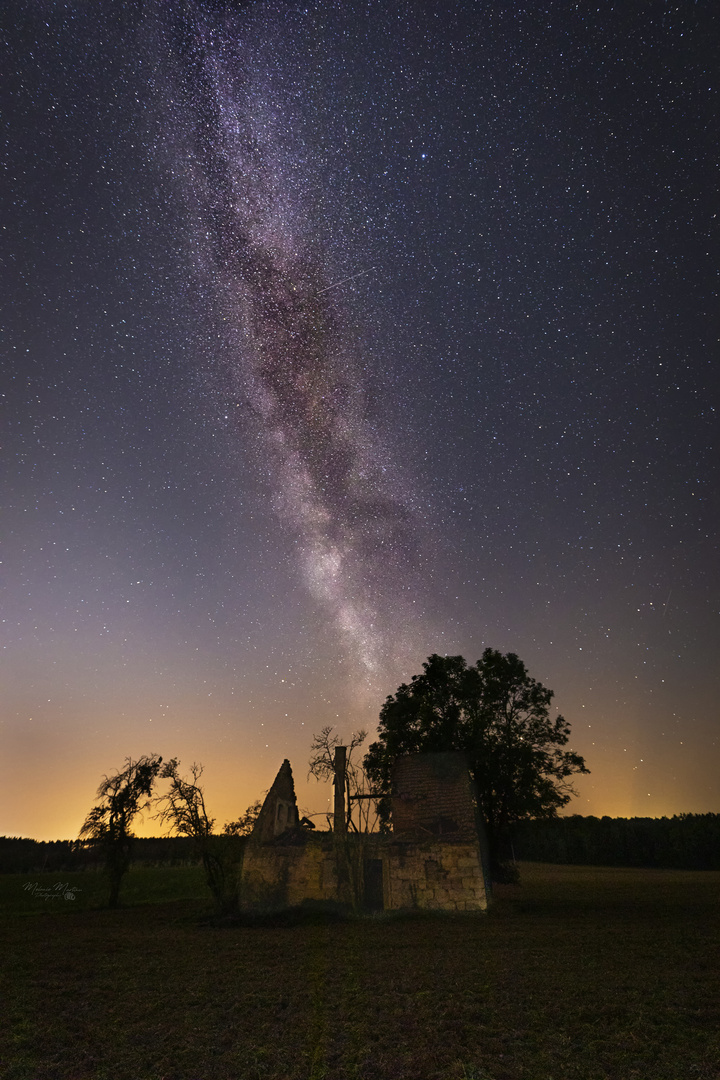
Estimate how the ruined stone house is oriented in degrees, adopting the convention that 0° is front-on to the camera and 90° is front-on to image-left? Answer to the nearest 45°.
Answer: approximately 0°

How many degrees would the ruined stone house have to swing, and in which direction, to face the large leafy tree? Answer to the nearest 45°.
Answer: approximately 135° to its left

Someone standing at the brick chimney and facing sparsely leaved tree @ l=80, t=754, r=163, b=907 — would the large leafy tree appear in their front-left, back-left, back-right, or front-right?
back-right

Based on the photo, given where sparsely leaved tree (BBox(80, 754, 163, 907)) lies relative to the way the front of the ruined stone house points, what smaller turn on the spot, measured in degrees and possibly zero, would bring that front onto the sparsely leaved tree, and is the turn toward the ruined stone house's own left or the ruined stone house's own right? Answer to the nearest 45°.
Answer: approximately 135° to the ruined stone house's own right
